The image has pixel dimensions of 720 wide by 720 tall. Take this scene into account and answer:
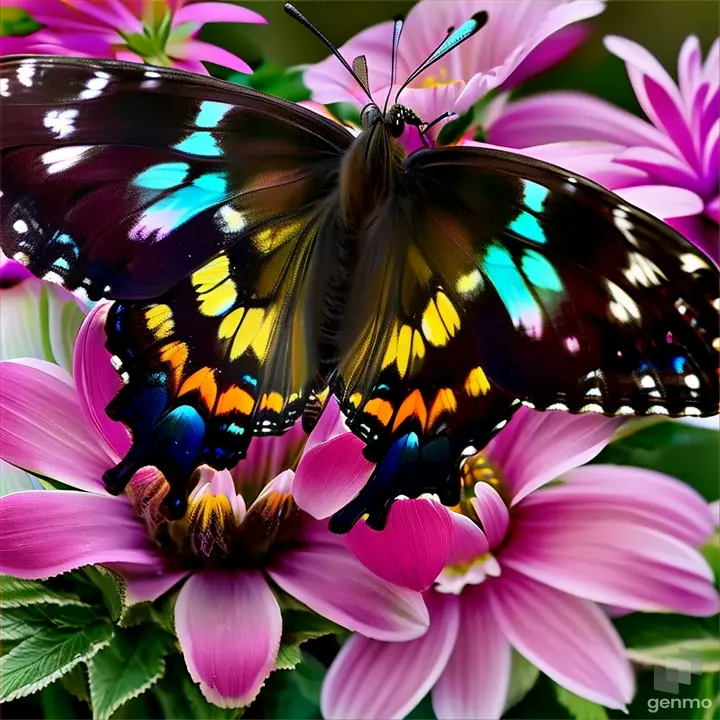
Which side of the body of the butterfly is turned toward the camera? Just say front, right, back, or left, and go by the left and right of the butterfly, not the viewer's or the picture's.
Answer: back
